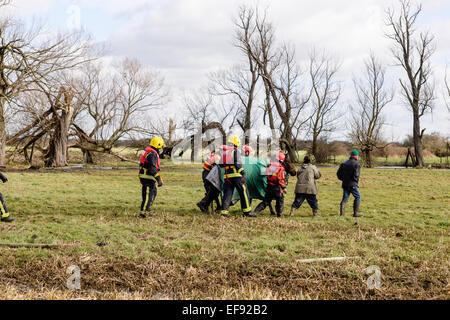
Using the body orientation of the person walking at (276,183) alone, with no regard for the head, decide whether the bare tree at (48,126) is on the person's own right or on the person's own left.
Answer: on the person's own left

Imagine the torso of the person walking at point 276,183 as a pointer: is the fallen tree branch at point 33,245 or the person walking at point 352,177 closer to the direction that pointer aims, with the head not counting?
the person walking

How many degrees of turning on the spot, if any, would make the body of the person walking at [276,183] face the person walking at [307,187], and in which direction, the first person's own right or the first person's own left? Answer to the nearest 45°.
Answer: approximately 45° to the first person's own right

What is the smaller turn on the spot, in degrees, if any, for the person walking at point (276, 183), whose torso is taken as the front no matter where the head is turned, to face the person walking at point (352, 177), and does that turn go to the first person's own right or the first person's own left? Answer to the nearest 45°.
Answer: approximately 45° to the first person's own right

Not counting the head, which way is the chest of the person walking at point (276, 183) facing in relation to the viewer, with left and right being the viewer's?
facing away from the viewer and to the right of the viewer

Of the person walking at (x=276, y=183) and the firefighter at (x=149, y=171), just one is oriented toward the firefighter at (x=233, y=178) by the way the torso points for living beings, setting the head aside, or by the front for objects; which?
the firefighter at (x=149, y=171)

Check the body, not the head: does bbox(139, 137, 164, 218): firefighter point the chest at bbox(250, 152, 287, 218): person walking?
yes

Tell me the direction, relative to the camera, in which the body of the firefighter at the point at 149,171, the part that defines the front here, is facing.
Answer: to the viewer's right
